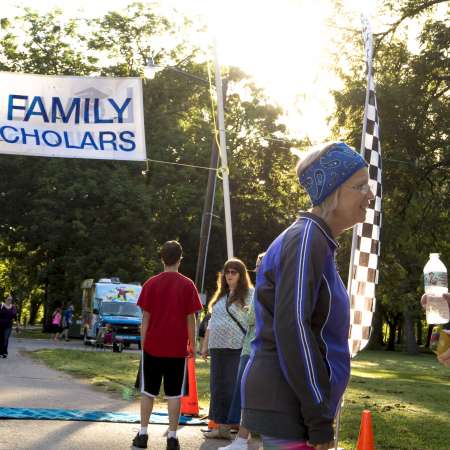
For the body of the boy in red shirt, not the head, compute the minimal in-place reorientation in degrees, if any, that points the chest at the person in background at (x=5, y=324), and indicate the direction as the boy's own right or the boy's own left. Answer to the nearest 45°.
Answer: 0° — they already face them

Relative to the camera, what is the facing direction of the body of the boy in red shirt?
away from the camera

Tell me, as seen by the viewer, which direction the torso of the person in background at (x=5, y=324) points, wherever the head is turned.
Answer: toward the camera

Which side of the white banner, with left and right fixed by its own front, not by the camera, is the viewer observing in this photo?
front

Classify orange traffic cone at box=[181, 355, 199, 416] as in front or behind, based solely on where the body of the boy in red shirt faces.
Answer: in front

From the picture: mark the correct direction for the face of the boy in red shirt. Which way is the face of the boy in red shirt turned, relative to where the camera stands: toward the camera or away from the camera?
away from the camera

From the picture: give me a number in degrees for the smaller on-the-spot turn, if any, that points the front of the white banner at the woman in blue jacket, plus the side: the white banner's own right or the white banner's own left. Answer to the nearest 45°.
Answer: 0° — it already faces them

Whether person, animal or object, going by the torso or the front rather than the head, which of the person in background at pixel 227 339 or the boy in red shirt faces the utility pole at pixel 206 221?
the boy in red shirt

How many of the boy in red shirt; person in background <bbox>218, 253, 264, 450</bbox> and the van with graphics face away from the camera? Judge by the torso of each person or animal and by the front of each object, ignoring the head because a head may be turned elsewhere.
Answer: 1

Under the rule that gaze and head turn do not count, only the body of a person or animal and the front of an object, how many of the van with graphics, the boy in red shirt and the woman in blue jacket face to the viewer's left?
0

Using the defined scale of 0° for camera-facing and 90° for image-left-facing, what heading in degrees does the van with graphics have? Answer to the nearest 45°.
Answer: approximately 315°

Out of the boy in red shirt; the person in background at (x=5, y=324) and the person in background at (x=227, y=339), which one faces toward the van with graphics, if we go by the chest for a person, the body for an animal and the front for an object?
the boy in red shirt

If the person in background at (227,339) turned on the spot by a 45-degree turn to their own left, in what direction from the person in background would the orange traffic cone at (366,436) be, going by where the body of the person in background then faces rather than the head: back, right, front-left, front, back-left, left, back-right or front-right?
front-left

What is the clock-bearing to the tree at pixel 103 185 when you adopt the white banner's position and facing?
The tree is roughly at 6 o'clock from the white banner.
